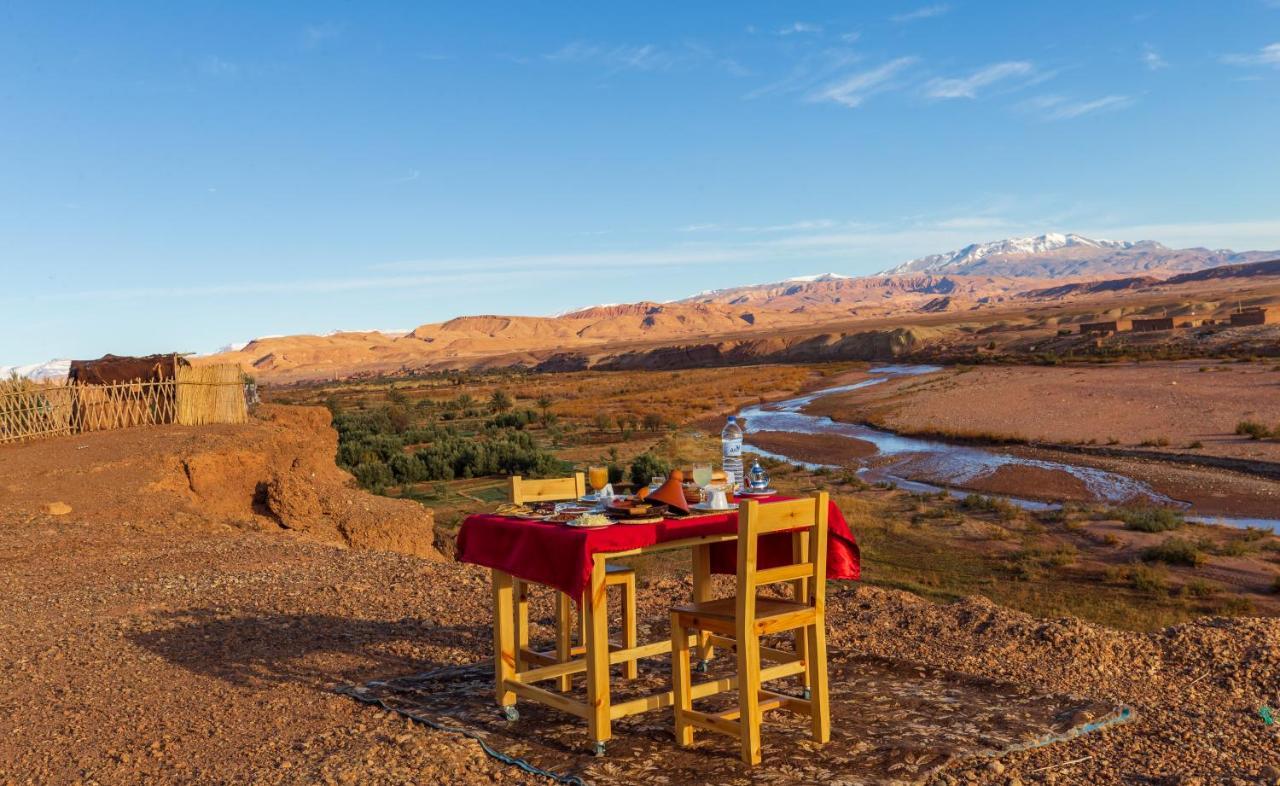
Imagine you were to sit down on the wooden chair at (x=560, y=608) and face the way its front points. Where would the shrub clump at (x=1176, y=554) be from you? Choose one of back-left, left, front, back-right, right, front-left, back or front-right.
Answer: left

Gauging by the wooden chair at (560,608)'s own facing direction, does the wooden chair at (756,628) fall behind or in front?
in front

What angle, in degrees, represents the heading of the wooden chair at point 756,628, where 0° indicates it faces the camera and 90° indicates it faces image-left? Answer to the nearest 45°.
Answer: approximately 135°

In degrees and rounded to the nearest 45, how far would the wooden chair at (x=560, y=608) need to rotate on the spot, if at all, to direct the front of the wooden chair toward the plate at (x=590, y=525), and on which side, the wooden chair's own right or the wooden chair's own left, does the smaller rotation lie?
approximately 45° to the wooden chair's own right

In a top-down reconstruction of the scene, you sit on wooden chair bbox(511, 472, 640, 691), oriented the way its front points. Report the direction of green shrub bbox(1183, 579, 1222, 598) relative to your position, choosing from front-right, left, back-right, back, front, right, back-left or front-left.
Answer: left

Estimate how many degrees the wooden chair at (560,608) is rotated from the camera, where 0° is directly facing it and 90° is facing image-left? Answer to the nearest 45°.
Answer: approximately 315°

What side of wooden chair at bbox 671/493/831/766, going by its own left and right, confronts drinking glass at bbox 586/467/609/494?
front

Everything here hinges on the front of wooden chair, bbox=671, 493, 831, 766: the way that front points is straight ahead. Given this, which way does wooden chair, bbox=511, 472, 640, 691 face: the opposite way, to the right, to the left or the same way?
the opposite way

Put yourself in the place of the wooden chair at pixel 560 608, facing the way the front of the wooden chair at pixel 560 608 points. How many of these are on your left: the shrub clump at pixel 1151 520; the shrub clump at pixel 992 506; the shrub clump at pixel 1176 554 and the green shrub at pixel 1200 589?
4

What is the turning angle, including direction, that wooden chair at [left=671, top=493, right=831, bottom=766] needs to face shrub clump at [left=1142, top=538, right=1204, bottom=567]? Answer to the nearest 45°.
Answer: approximately 90° to its right
